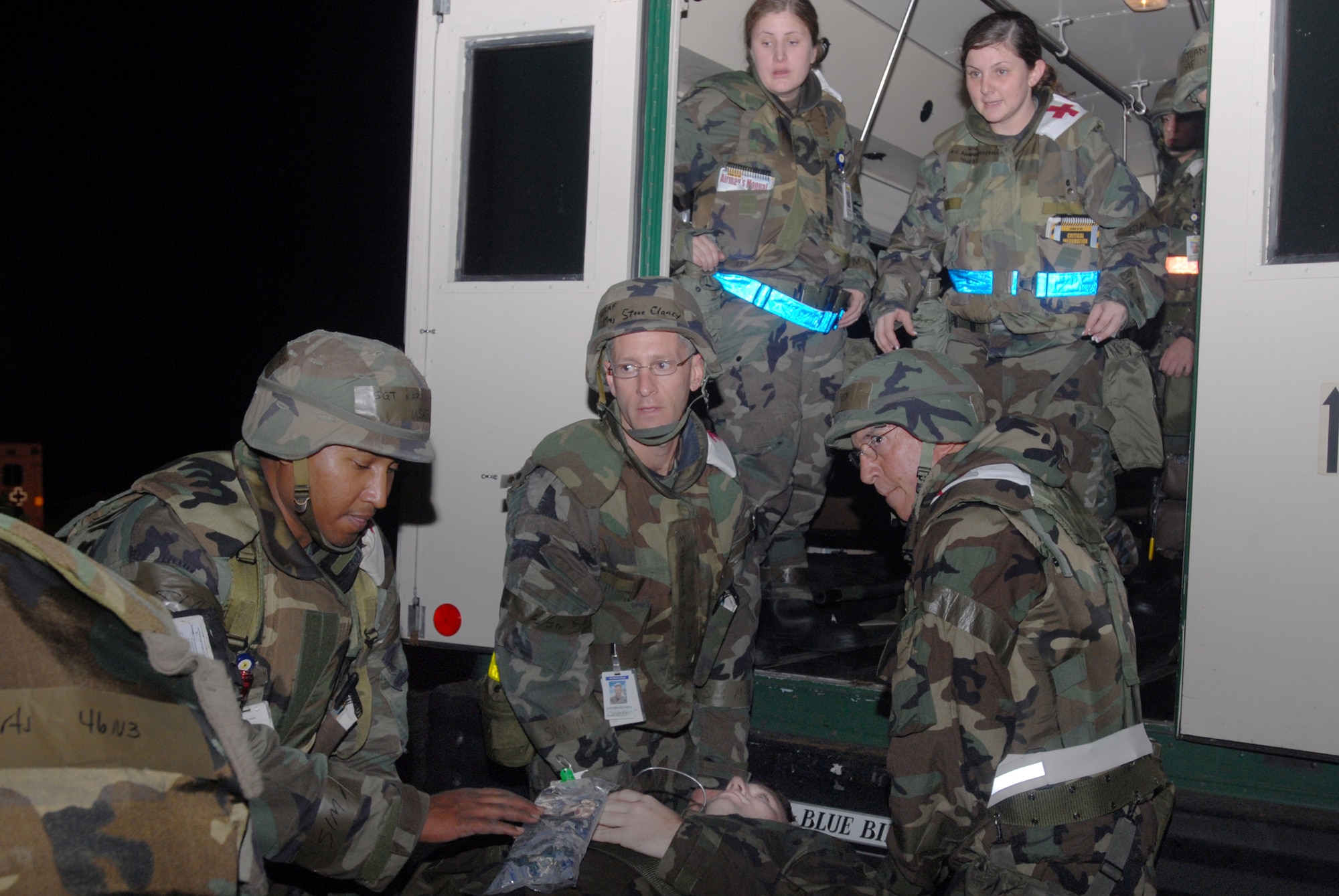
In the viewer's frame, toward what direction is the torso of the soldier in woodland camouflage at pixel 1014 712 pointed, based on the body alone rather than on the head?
to the viewer's left

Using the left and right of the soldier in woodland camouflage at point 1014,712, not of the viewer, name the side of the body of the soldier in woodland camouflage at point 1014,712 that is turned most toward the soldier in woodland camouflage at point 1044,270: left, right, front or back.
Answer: right

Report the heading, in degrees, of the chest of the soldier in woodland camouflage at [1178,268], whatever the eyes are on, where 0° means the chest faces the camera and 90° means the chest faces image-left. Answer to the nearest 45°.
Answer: approximately 45°

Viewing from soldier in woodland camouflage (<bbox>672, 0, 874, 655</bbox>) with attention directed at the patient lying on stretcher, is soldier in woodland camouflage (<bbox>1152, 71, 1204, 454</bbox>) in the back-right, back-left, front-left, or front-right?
back-left

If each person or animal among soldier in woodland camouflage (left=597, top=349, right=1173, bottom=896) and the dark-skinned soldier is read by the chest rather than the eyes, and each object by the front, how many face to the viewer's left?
1

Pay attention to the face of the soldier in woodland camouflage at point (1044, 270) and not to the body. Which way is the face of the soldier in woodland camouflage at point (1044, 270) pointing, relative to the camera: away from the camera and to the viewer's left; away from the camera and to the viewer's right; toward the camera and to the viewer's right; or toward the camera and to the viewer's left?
toward the camera and to the viewer's left

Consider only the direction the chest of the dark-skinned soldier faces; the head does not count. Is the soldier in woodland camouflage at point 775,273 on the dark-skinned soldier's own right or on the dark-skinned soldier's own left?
on the dark-skinned soldier's own left

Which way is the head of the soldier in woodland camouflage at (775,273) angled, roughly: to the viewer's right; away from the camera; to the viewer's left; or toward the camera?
toward the camera

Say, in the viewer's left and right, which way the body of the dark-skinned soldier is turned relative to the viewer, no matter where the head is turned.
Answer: facing the viewer and to the right of the viewer

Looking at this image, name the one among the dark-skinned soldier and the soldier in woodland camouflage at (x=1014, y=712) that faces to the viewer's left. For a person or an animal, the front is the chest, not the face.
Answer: the soldier in woodland camouflage

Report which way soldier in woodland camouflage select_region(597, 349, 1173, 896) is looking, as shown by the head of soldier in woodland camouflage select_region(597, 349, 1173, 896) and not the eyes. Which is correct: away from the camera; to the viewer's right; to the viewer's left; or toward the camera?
to the viewer's left

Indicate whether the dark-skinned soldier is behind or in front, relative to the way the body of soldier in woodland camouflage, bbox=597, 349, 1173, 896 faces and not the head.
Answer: in front
